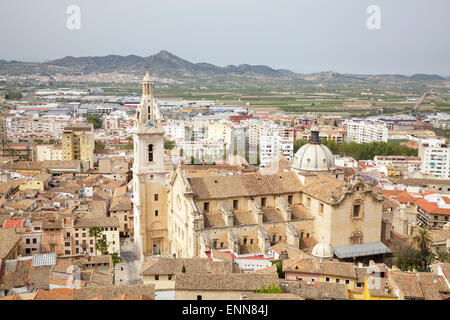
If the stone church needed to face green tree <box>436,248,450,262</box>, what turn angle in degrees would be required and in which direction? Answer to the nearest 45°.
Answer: approximately 135° to its left

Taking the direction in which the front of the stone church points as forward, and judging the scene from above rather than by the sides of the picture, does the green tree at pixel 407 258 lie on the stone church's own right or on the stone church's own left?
on the stone church's own left

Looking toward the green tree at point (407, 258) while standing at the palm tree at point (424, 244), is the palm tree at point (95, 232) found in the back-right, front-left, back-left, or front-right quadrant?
front-right

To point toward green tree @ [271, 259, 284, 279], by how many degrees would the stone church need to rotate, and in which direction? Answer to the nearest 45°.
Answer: approximately 45° to its left

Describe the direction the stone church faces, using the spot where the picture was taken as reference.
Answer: facing the viewer and to the left of the viewer

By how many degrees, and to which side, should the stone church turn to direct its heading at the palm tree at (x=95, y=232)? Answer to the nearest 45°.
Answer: approximately 45° to its right

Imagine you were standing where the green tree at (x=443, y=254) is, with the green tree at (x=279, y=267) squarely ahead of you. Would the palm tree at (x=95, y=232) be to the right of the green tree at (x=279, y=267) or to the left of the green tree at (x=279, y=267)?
right

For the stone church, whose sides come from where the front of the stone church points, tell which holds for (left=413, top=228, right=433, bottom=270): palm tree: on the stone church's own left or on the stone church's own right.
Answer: on the stone church's own left

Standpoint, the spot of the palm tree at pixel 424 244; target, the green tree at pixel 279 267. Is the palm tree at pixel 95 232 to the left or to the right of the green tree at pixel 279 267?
right

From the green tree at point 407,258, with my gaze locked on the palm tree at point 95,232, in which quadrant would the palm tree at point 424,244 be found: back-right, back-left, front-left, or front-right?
back-right

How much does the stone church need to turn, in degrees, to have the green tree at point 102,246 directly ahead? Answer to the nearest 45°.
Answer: approximately 45° to its right

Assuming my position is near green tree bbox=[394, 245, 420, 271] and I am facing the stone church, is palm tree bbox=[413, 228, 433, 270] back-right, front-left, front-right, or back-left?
back-right
